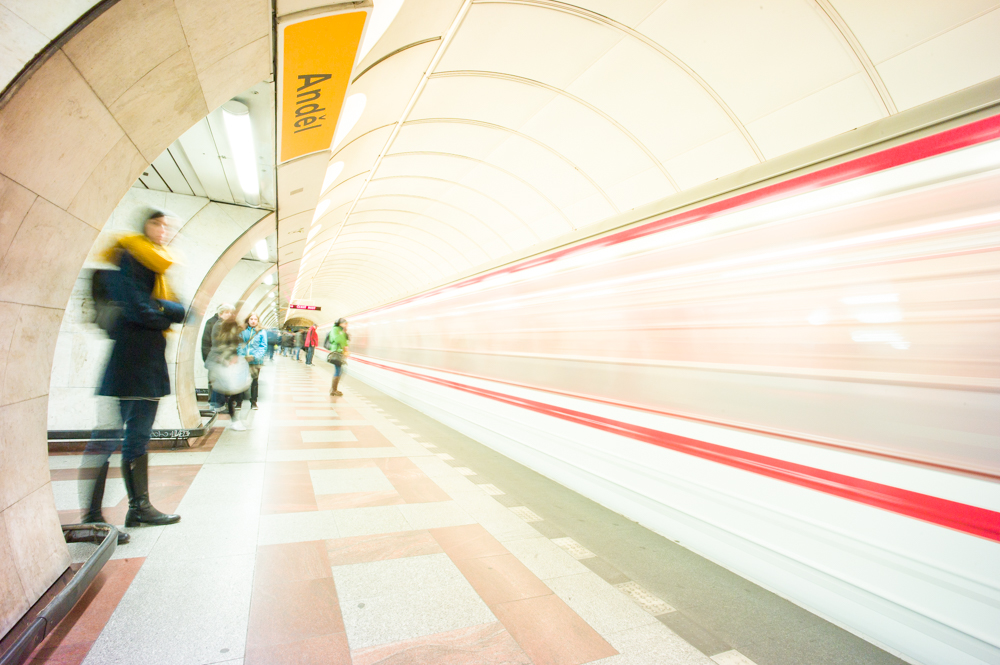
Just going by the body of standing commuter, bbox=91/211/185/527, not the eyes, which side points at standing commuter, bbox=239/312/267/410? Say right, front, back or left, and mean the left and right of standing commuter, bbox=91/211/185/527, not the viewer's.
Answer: left

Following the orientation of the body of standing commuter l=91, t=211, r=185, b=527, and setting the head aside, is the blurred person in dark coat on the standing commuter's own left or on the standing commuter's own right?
on the standing commuter's own left

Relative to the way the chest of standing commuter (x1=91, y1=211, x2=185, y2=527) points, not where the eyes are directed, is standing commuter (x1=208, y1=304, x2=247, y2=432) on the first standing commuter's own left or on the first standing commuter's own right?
on the first standing commuter's own left

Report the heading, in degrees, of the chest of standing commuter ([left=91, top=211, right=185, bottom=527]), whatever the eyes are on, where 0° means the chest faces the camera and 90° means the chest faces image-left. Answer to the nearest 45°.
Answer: approximately 270°
